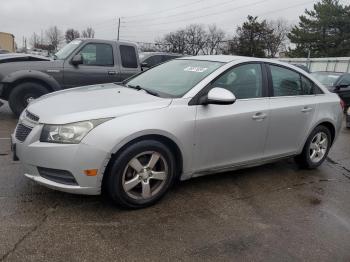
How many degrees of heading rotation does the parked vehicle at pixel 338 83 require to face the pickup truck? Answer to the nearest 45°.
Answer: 0° — it already faces it

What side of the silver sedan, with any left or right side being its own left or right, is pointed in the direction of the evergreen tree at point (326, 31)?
back

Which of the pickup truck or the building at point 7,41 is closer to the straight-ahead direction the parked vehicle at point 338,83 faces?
the pickup truck

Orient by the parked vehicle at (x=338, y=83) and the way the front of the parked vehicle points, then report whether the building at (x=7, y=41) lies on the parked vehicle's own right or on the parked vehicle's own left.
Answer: on the parked vehicle's own right

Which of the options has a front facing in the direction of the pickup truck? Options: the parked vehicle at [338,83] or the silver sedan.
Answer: the parked vehicle

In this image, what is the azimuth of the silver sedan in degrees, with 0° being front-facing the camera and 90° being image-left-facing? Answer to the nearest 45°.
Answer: approximately 45°

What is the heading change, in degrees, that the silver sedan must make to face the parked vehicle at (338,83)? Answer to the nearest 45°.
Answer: approximately 180°
